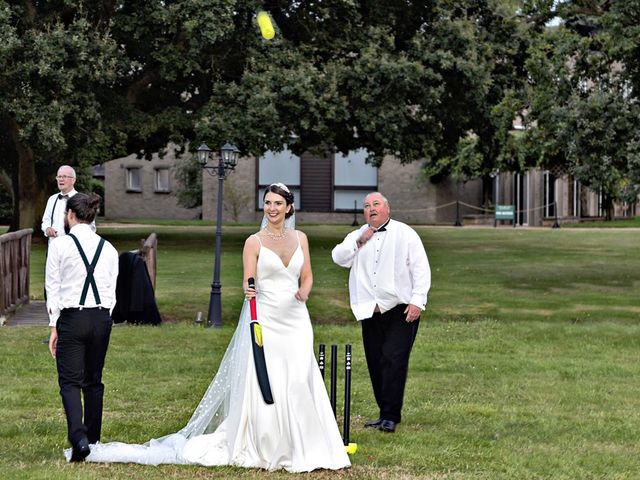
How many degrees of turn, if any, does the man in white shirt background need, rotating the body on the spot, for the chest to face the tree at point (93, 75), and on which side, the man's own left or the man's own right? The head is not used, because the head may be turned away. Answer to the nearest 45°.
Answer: approximately 135° to the man's own right

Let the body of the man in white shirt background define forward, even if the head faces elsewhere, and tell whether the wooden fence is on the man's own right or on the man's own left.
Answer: on the man's own right

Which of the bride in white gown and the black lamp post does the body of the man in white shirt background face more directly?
the bride in white gown

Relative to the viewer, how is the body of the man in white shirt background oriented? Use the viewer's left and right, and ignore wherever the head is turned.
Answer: facing the viewer and to the left of the viewer

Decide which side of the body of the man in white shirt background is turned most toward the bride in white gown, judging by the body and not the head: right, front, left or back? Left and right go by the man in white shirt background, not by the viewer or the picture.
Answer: front
